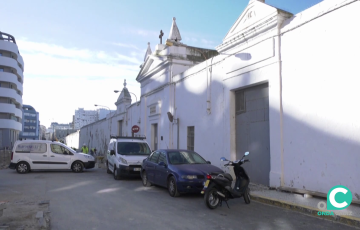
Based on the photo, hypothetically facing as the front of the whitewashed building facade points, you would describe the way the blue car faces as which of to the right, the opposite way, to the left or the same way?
to the left

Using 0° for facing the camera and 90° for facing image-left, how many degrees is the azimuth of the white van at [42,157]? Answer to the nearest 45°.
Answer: approximately 270°

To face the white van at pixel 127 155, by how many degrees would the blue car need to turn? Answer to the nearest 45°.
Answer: approximately 180°

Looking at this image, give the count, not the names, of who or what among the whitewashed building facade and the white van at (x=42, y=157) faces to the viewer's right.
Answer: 1
